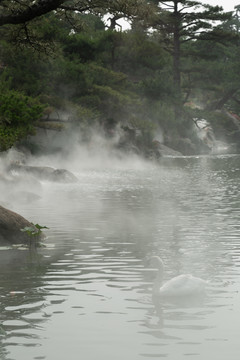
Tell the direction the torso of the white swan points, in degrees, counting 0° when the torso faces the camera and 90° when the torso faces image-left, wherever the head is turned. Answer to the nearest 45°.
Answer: approximately 90°

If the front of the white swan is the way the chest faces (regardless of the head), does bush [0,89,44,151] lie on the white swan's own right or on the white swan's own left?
on the white swan's own right

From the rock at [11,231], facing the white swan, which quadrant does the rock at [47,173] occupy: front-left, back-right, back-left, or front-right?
back-left

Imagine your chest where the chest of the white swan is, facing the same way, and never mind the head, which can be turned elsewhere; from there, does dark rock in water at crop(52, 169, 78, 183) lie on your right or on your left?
on your right

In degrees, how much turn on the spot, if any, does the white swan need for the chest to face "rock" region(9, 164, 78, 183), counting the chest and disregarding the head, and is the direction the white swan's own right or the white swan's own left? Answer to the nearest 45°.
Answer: approximately 90° to the white swan's own right

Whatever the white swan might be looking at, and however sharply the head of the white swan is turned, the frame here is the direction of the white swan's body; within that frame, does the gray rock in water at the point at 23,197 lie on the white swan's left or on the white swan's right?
on the white swan's right
